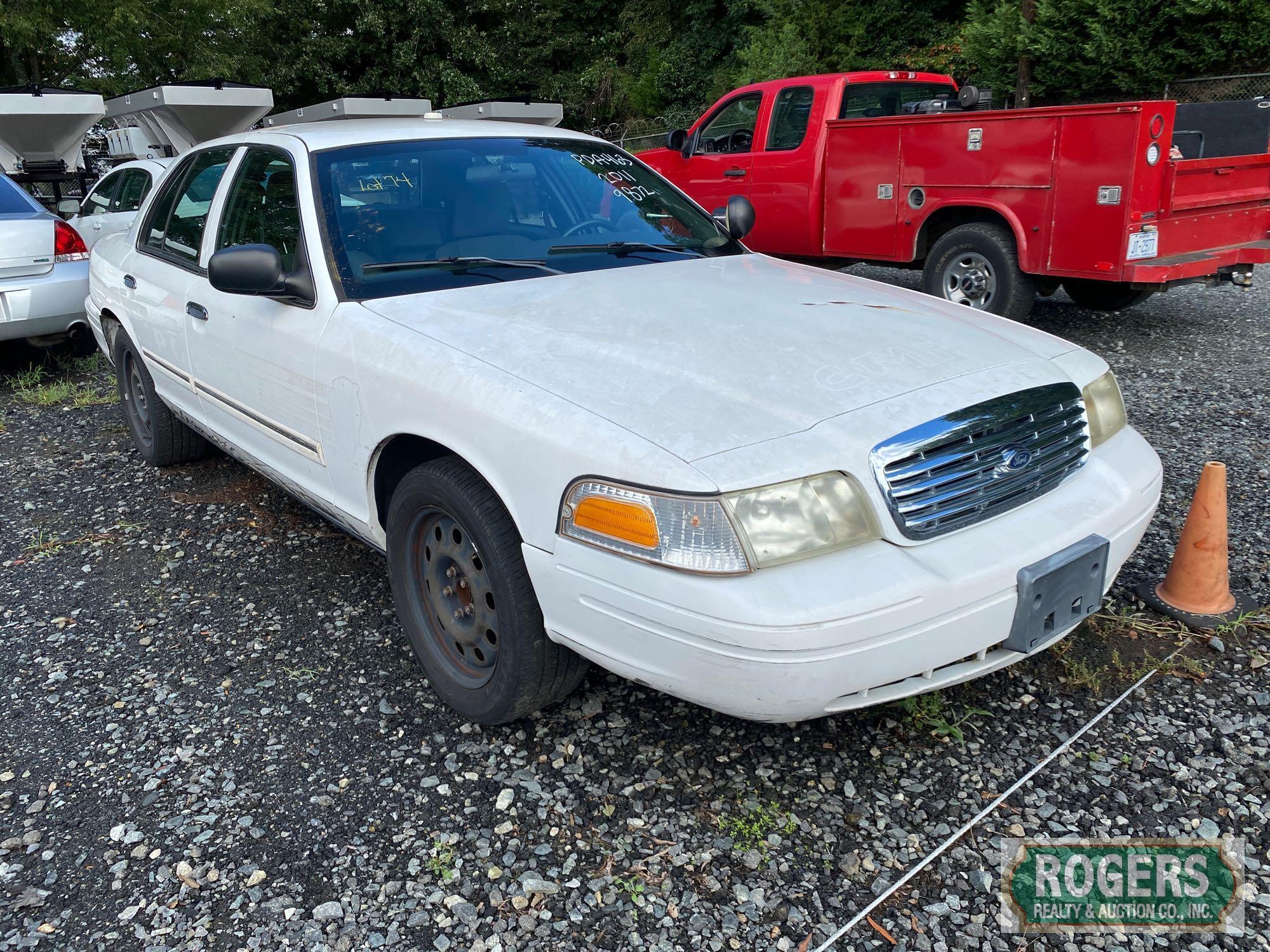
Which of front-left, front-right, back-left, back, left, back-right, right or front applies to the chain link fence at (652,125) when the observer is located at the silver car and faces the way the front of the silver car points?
front-right

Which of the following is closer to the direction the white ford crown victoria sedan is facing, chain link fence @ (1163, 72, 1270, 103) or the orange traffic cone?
the orange traffic cone

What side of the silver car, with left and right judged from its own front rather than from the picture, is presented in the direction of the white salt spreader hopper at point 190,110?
front

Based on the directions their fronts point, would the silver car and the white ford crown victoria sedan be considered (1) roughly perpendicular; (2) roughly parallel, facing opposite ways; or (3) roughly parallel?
roughly parallel, facing opposite ways

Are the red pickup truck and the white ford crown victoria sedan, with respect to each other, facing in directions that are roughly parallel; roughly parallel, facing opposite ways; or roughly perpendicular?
roughly parallel, facing opposite ways

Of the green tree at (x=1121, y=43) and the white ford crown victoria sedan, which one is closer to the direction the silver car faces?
the green tree

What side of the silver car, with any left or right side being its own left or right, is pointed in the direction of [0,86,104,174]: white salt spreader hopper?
front

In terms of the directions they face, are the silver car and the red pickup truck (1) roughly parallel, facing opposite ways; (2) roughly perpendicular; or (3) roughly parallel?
roughly parallel

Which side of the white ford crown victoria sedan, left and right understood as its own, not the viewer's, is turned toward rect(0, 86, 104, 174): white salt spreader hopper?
back

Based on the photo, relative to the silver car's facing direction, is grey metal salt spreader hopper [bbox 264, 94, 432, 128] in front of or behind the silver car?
in front

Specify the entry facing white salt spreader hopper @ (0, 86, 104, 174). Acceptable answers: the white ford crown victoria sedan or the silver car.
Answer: the silver car

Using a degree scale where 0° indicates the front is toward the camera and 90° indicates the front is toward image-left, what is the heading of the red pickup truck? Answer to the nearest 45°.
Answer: approximately 135°

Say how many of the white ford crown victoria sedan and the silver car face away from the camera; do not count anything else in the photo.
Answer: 1

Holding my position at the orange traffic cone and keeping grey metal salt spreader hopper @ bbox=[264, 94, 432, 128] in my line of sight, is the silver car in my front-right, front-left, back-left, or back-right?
front-left

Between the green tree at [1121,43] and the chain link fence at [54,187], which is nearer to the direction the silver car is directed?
the chain link fence

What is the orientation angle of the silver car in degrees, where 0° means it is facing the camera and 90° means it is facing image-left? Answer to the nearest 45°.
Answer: approximately 180°
